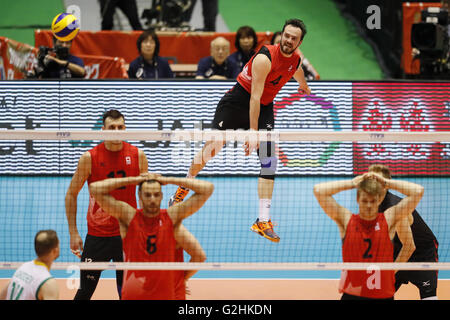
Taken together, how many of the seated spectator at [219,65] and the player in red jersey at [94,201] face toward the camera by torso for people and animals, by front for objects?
2

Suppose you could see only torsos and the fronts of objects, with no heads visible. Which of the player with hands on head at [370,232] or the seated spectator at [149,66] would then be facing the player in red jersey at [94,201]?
the seated spectator

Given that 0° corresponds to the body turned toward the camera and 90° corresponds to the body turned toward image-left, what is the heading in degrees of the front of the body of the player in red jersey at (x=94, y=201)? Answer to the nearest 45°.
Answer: approximately 0°

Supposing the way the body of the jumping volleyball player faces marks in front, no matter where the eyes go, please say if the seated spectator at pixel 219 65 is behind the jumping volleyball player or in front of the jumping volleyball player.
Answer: behind

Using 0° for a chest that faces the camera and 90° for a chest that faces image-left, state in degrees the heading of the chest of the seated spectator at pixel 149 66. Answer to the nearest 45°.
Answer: approximately 0°
